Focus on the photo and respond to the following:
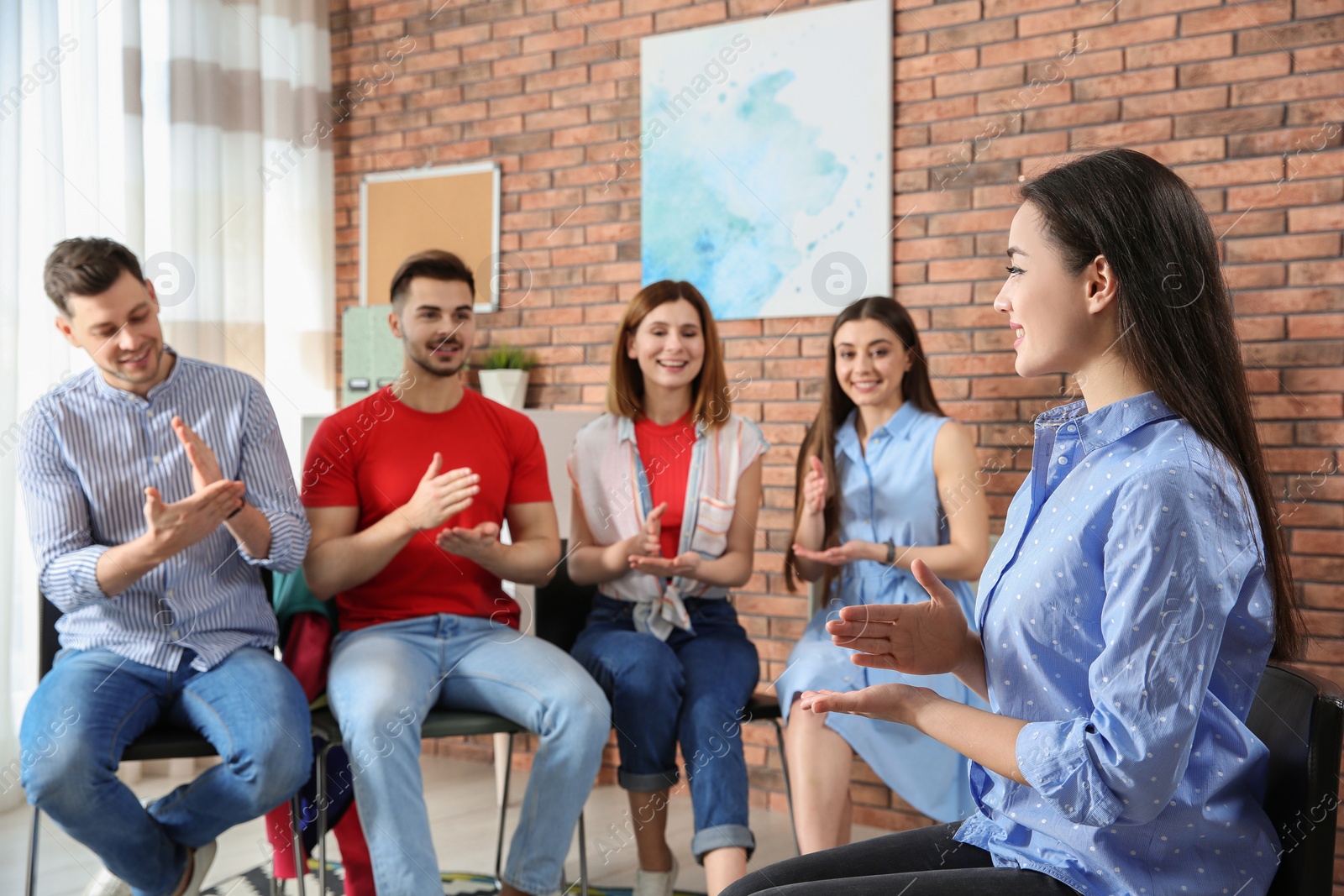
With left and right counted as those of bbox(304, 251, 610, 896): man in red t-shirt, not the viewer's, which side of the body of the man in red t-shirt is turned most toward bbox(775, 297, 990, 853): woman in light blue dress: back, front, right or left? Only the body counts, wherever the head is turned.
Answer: left

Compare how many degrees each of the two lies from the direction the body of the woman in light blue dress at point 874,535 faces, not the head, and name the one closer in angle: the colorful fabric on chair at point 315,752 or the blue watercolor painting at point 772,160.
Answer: the colorful fabric on chair

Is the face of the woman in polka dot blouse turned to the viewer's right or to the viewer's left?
to the viewer's left

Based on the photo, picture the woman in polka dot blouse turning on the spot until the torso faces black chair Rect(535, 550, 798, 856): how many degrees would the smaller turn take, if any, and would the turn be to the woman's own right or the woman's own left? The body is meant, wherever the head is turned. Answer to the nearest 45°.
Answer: approximately 45° to the woman's own right

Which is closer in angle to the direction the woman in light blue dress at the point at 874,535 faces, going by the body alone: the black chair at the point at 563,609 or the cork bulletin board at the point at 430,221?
the black chair

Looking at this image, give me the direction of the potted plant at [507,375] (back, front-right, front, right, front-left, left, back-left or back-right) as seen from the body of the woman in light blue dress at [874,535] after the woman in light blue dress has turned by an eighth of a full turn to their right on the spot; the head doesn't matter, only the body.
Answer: front-right

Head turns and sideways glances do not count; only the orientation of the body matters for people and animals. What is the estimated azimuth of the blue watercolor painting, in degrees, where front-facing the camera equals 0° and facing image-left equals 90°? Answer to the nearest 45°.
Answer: approximately 45°

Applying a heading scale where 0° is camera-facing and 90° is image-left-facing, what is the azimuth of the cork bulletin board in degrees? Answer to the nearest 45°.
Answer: approximately 45°
